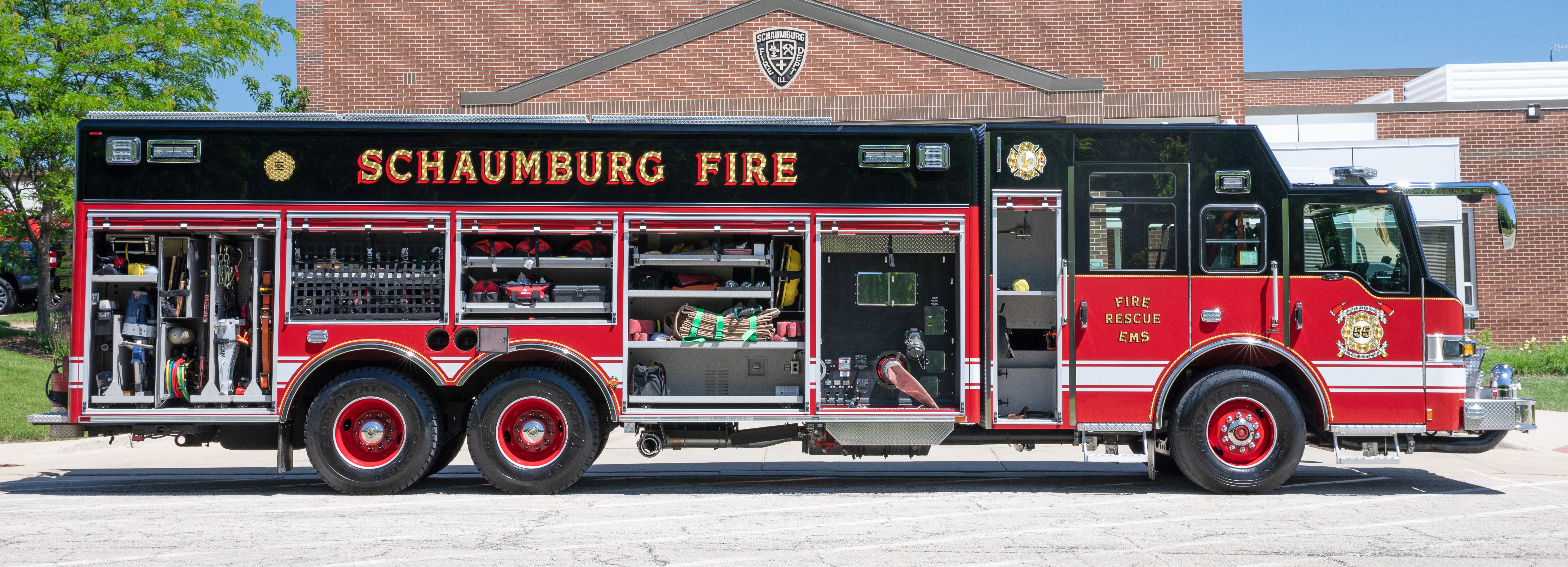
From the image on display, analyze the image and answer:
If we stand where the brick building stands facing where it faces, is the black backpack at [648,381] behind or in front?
in front

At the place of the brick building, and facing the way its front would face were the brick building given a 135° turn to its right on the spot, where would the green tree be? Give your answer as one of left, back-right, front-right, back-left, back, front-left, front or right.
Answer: front-left

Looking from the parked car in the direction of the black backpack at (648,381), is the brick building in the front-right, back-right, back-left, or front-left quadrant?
front-left

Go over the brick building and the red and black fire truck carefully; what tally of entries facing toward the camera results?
1

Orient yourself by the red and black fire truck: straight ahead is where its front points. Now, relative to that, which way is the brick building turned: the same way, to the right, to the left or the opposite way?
to the right

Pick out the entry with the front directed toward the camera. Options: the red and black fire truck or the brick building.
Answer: the brick building

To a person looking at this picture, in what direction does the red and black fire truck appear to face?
facing to the right of the viewer

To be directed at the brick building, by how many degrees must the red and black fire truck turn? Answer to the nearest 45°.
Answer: approximately 90° to its left

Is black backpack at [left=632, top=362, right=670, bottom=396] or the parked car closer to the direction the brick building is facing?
the black backpack

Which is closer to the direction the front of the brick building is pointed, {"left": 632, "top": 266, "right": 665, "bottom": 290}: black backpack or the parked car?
the black backpack

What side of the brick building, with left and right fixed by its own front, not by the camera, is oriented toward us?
front

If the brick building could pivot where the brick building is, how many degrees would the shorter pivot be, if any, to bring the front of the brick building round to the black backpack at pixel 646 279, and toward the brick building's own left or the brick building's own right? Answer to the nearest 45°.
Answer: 0° — it already faces it

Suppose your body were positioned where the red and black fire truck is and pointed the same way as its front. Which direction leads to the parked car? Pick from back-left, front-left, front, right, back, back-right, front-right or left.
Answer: back-left

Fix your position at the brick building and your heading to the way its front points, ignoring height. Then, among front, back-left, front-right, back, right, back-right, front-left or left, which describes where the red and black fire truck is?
front
